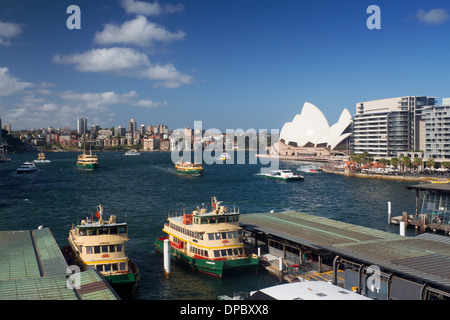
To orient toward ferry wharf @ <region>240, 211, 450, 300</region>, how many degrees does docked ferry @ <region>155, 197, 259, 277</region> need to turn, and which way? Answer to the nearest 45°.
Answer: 0° — it already faces it

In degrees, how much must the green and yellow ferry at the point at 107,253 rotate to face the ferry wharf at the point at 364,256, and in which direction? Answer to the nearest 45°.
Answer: approximately 45° to its left

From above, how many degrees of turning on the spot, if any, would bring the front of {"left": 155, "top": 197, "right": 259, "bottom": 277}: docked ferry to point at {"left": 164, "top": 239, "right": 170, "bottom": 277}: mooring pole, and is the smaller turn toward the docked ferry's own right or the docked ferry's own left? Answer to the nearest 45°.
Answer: approximately 135° to the docked ferry's own right

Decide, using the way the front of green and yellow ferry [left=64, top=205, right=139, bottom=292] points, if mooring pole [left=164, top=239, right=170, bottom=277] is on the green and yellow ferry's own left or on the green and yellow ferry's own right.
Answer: on the green and yellow ferry's own left

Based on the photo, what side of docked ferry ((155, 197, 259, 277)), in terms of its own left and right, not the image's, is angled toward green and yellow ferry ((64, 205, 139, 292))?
right

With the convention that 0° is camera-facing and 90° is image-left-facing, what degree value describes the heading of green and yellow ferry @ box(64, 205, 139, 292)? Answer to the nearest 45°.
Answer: approximately 315°
